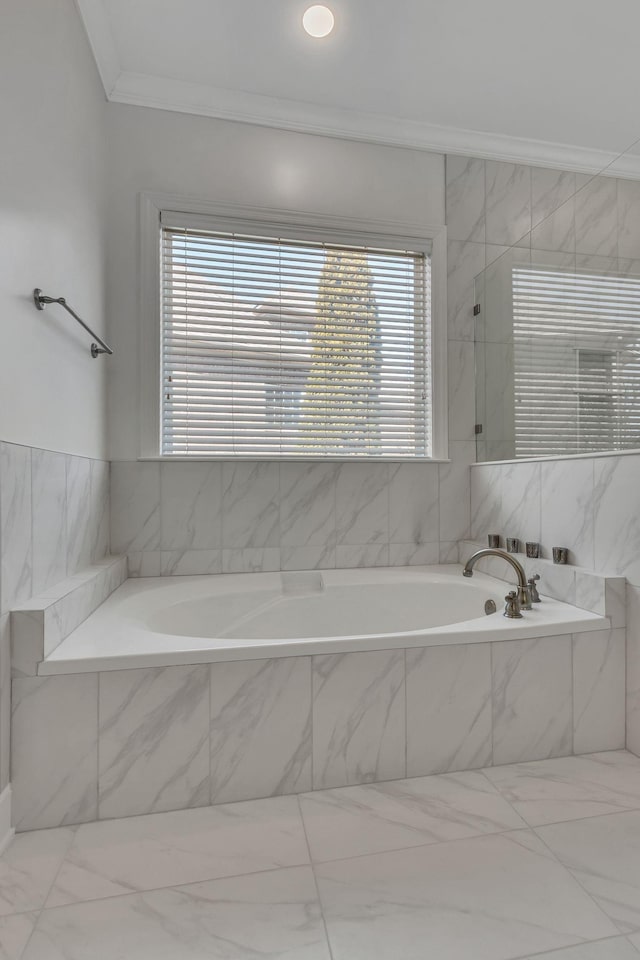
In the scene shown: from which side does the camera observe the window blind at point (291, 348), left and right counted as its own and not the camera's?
front
